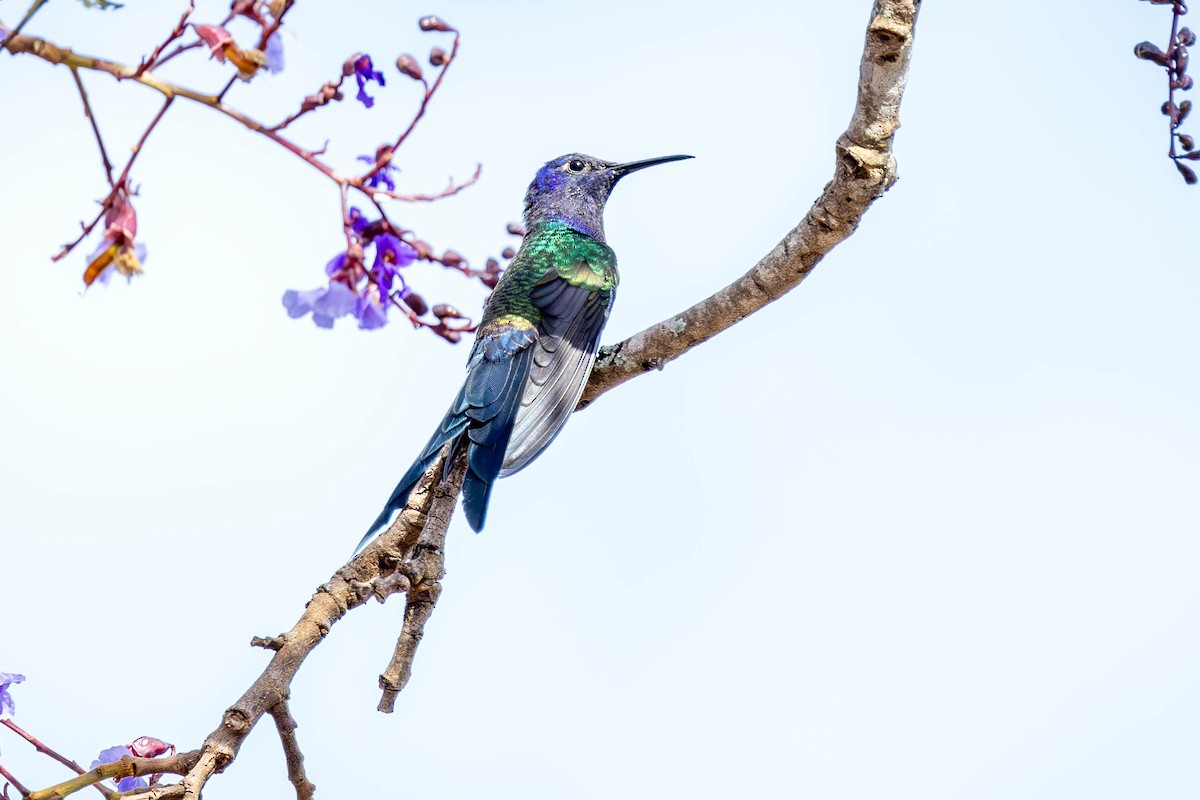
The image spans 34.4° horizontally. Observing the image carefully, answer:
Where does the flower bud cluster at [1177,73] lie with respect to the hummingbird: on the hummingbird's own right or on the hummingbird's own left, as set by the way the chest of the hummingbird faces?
on the hummingbird's own right

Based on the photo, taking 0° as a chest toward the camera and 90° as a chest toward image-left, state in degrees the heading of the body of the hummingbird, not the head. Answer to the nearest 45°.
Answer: approximately 225°
